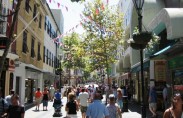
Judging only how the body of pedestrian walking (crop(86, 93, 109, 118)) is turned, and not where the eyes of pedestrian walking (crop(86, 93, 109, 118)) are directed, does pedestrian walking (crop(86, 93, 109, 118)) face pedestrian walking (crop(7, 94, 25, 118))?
no

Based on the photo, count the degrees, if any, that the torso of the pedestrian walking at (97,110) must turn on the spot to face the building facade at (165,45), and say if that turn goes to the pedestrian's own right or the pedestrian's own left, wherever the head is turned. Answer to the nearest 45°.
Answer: approximately 45° to the pedestrian's own right

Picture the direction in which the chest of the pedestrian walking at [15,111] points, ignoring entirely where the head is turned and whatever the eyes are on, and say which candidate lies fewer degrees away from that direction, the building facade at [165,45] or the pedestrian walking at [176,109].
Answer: the pedestrian walking

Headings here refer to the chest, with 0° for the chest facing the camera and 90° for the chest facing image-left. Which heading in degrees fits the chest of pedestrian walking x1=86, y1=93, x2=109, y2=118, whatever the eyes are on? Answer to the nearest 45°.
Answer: approximately 180°

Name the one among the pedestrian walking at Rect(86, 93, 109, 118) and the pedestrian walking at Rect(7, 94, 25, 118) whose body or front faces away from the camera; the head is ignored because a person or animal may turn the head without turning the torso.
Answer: the pedestrian walking at Rect(86, 93, 109, 118)

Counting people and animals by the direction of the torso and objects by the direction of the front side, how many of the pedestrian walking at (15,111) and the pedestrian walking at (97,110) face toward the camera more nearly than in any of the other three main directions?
1

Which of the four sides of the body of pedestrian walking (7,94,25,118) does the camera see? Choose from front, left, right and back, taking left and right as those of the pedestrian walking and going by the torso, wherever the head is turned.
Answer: front
